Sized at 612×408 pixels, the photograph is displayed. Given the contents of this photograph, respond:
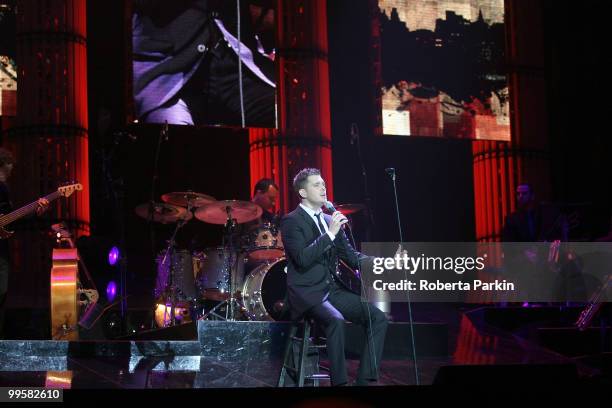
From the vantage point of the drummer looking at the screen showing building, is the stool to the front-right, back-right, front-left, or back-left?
back-right

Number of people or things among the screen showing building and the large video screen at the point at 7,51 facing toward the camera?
2

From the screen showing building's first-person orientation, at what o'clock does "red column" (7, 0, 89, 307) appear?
The red column is roughly at 2 o'clock from the screen showing building.

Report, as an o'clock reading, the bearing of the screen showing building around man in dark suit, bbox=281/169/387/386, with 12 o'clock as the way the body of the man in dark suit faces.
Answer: The screen showing building is roughly at 8 o'clock from the man in dark suit.

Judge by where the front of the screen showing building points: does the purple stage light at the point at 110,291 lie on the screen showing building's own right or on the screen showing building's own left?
on the screen showing building's own right

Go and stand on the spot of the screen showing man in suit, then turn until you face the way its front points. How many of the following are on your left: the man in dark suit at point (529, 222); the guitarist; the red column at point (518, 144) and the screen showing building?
3

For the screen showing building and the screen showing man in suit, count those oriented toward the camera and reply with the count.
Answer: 2

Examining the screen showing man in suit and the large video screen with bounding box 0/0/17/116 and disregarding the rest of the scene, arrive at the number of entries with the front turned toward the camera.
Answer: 2

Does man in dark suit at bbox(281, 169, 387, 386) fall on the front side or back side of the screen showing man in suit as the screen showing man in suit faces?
on the front side

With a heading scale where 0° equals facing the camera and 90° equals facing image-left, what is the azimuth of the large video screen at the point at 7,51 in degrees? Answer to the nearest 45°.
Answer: approximately 0°

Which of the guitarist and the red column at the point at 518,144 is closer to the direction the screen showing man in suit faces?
the guitarist

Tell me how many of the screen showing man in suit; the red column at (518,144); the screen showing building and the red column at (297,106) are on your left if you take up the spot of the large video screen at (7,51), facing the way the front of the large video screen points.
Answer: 4

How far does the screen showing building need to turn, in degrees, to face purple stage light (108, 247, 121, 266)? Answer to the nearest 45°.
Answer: approximately 45° to its right
